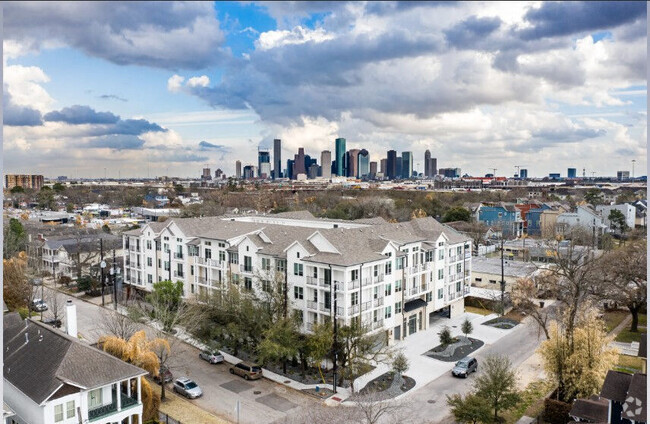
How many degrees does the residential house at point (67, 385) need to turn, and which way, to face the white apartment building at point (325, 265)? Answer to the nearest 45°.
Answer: approximately 90° to its left

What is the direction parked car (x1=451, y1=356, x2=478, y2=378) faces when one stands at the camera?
facing the viewer and to the left of the viewer

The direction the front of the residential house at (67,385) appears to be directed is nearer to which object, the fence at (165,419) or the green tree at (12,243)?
the fence

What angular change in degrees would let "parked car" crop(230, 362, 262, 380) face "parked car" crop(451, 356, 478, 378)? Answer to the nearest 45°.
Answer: approximately 135° to its right

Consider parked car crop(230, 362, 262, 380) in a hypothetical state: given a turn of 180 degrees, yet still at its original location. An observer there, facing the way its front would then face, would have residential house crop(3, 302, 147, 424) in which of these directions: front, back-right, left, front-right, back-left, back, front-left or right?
right

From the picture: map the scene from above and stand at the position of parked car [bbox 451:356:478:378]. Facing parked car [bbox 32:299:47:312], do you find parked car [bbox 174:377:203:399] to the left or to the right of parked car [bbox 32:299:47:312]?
left

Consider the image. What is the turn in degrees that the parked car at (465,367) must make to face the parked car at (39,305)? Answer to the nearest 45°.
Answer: approximately 45° to its right
